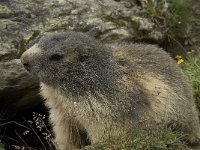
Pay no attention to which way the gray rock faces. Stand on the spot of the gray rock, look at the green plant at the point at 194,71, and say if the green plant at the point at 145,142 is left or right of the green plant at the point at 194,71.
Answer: right

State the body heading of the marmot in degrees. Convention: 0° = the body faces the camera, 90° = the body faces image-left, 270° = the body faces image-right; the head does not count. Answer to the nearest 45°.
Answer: approximately 90°

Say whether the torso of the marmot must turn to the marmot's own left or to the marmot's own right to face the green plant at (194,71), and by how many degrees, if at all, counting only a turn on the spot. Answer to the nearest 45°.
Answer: approximately 135° to the marmot's own right

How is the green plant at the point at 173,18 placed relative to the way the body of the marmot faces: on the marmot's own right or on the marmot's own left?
on the marmot's own right

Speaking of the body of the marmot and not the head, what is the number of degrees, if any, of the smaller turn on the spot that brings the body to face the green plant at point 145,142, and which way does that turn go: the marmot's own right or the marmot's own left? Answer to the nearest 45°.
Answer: approximately 135° to the marmot's own left
